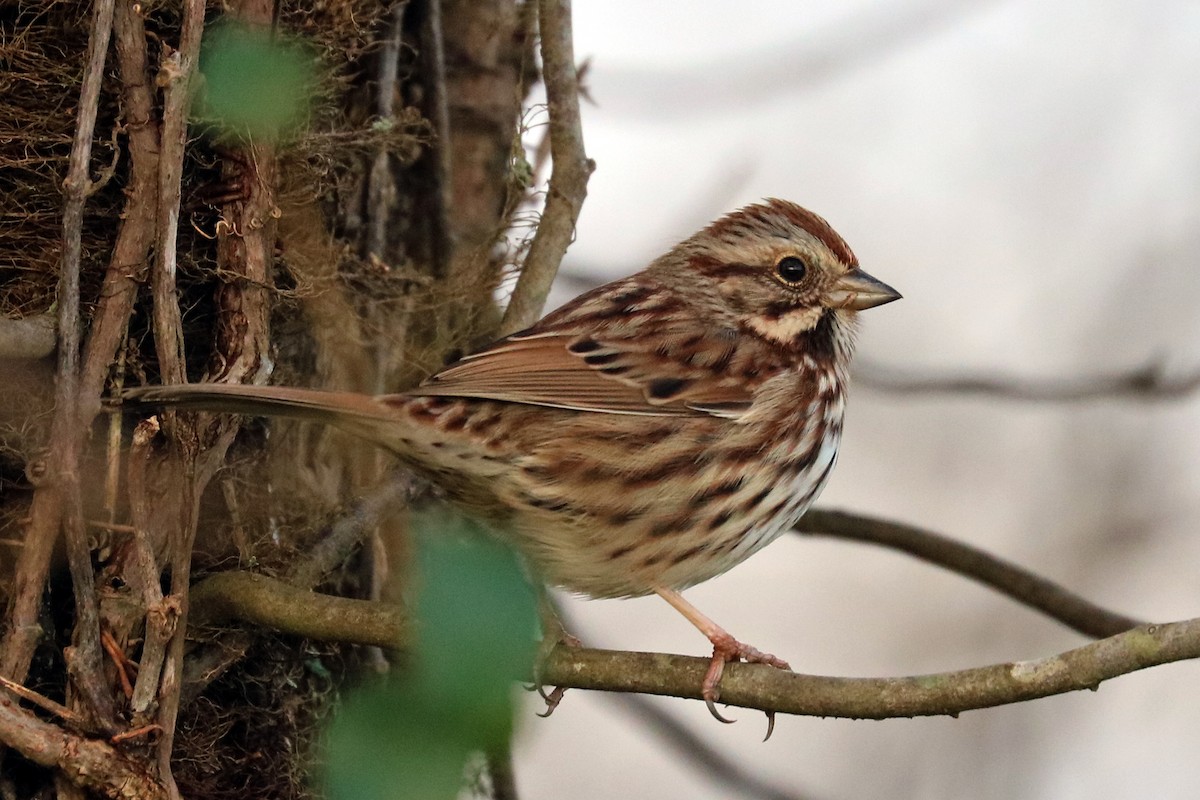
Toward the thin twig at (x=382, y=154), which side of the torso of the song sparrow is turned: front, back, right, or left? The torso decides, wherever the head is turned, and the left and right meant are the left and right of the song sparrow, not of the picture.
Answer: back

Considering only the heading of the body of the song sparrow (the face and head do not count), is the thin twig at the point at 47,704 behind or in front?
behind

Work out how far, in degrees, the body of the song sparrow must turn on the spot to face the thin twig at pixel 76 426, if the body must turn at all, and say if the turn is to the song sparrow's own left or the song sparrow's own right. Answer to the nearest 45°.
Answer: approximately 135° to the song sparrow's own right

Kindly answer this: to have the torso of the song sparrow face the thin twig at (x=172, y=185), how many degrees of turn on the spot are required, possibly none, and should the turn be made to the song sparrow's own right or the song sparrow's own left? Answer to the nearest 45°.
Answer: approximately 180°

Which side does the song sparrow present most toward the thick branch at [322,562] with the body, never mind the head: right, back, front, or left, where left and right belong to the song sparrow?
back

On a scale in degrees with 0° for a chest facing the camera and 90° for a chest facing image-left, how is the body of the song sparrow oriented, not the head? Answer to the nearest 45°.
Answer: approximately 270°

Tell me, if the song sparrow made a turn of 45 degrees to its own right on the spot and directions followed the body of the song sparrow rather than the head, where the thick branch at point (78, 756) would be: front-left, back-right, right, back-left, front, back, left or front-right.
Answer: right

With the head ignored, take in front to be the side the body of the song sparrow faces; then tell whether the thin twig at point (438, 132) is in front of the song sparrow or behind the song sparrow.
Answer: behind

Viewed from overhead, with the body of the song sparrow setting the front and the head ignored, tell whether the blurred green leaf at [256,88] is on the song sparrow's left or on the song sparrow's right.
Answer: on the song sparrow's right

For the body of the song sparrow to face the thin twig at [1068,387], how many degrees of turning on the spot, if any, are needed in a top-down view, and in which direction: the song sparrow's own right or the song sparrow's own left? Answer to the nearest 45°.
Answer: approximately 45° to the song sparrow's own left
